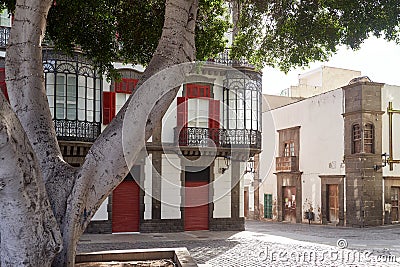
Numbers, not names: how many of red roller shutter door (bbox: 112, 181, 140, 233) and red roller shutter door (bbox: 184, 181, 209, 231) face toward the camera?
2

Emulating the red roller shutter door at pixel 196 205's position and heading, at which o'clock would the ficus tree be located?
The ficus tree is roughly at 12 o'clock from the red roller shutter door.

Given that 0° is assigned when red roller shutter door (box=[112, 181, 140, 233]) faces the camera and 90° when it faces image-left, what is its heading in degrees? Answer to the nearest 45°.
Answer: approximately 0°

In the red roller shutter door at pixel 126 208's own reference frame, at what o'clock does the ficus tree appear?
The ficus tree is roughly at 12 o'clock from the red roller shutter door.

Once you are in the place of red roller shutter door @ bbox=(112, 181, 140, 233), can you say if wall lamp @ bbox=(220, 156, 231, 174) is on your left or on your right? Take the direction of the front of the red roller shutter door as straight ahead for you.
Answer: on your left

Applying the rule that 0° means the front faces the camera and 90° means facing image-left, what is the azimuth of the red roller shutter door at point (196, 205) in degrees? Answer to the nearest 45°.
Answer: approximately 0°

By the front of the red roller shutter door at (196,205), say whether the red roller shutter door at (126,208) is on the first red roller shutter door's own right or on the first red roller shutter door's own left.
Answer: on the first red roller shutter door's own right
